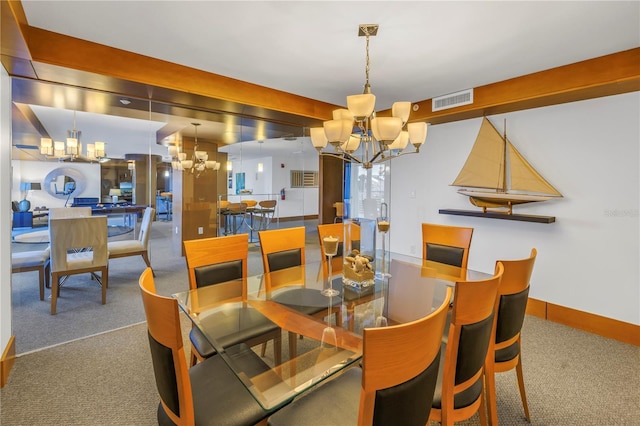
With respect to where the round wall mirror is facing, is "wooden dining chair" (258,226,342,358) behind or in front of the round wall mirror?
in front

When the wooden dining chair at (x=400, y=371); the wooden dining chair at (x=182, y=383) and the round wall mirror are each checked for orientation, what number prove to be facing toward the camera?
1

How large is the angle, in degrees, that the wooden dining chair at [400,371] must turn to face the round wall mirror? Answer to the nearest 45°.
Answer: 0° — it already faces it

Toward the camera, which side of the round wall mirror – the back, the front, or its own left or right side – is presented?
front

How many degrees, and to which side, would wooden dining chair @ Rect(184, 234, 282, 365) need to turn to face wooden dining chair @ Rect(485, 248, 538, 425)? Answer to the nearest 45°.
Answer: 0° — it already faces it

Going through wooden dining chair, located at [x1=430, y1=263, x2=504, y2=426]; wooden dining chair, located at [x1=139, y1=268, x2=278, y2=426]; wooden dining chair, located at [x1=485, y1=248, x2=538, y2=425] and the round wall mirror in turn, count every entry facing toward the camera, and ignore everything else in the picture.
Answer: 1

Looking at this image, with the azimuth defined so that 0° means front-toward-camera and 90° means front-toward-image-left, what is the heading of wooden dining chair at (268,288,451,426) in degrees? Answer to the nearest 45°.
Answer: approximately 135°

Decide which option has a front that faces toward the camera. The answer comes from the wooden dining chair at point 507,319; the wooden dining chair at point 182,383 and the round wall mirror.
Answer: the round wall mirror

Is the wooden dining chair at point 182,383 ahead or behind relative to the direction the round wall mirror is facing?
ahead

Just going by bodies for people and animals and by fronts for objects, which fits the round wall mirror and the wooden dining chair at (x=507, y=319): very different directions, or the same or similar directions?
very different directions

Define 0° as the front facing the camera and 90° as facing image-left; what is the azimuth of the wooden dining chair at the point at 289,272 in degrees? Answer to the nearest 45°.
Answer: approximately 315°

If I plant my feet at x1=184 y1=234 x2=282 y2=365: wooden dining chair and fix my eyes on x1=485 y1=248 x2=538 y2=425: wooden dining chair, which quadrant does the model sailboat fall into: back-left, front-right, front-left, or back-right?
front-left

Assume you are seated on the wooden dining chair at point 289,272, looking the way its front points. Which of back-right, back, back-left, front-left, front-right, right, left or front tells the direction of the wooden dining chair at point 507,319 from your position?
front

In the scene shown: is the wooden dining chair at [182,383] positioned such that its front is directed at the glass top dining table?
yes
